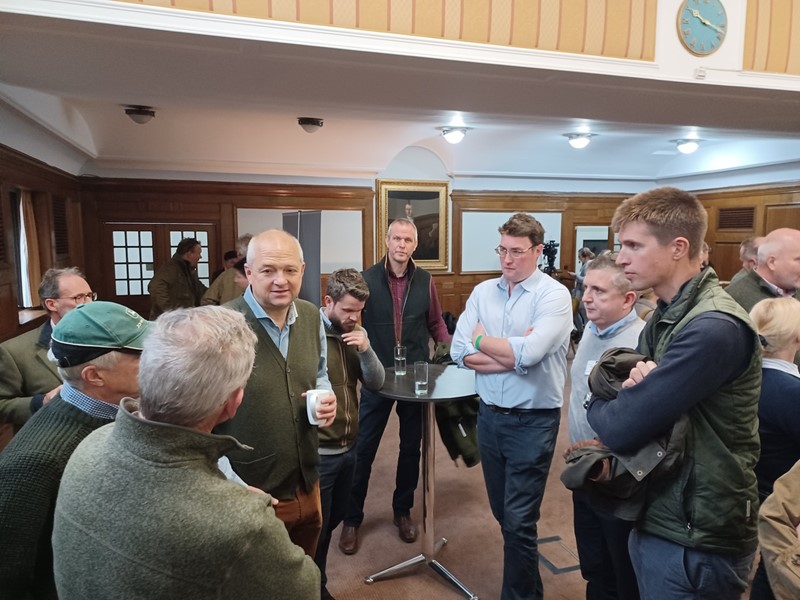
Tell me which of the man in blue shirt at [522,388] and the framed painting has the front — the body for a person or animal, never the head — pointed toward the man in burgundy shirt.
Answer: the framed painting

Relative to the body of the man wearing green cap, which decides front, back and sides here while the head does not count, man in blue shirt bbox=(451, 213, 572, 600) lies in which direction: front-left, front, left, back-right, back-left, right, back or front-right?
front

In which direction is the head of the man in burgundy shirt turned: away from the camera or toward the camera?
toward the camera

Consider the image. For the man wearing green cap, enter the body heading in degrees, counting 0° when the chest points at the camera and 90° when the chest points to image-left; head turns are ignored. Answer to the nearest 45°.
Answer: approximately 270°

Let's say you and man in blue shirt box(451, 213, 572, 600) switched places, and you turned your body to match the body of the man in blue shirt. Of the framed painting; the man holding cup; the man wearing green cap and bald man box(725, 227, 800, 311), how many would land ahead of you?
2

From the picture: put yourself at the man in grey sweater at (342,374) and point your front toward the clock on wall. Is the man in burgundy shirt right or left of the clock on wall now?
left

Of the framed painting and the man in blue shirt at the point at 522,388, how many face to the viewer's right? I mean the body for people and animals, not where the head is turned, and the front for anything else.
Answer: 0

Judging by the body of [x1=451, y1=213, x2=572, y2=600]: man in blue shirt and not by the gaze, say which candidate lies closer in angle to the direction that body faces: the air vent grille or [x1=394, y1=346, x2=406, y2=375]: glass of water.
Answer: the glass of water

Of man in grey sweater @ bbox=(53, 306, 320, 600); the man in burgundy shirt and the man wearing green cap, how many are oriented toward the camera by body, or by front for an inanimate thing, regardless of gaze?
1

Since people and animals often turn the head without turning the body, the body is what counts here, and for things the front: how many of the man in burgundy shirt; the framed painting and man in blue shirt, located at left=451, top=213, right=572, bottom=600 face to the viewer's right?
0

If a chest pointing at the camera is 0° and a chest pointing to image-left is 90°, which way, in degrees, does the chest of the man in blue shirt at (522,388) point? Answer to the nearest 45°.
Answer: approximately 45°

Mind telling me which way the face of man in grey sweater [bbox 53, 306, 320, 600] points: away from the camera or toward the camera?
away from the camera

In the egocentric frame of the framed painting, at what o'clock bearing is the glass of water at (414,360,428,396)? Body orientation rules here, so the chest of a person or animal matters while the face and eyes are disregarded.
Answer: The glass of water is roughly at 12 o'clock from the framed painting.

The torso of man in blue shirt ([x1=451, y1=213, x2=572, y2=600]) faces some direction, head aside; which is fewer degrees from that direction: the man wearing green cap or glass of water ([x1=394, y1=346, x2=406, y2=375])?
the man wearing green cap

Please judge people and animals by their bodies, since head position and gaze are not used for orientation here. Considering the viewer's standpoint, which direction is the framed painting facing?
facing the viewer
